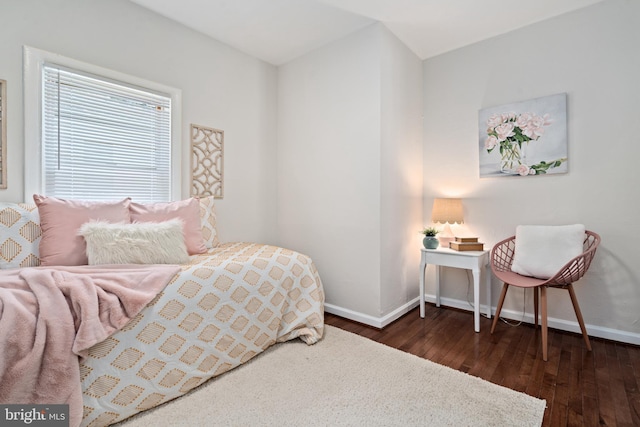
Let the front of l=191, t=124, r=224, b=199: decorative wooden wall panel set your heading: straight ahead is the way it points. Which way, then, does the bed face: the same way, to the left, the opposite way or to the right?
the same way

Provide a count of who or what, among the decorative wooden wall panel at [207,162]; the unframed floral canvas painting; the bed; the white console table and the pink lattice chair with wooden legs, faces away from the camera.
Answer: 0

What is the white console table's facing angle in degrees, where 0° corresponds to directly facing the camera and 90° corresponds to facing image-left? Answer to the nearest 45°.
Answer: approximately 45°

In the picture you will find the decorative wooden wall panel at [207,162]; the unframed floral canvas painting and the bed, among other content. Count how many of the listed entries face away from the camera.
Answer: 0

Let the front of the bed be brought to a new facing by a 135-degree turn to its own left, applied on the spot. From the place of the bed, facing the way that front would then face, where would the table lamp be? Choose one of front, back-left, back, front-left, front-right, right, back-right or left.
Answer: right

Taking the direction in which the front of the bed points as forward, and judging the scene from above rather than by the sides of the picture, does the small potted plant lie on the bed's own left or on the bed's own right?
on the bed's own left

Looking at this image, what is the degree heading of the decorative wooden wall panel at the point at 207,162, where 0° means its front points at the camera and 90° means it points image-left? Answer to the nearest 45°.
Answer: approximately 315°

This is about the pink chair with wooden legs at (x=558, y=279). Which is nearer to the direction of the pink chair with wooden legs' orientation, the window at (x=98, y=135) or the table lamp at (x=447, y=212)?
the window

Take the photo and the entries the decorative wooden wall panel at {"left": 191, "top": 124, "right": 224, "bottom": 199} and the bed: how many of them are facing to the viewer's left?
0

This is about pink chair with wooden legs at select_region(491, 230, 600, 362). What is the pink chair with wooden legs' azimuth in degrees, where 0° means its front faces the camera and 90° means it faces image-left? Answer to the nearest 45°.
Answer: approximately 45°

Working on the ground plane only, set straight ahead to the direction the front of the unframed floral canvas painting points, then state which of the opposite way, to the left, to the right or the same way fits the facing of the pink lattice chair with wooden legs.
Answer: the same way

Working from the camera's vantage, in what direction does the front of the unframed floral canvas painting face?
facing the viewer and to the left of the viewer
